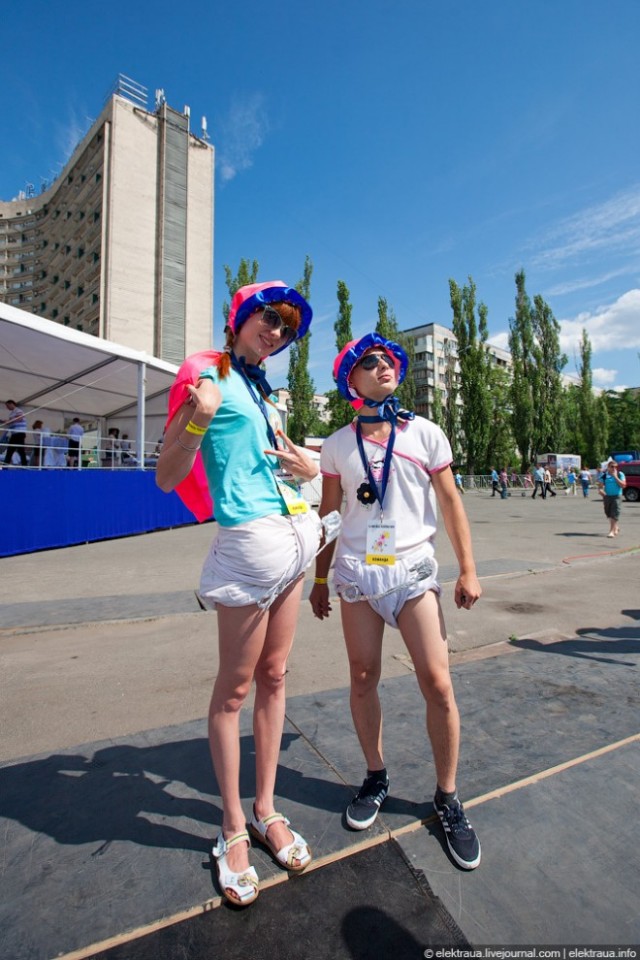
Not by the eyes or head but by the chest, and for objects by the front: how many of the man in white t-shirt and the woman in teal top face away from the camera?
0

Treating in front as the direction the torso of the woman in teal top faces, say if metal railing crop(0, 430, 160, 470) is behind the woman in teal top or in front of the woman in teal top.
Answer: behind

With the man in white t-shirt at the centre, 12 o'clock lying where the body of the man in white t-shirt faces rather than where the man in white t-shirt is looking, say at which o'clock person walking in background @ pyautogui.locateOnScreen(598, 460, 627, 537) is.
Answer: The person walking in background is roughly at 7 o'clock from the man in white t-shirt.

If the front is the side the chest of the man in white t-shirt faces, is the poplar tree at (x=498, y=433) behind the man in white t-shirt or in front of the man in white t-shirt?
behind

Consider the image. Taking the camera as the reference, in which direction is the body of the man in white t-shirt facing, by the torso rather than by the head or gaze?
toward the camera

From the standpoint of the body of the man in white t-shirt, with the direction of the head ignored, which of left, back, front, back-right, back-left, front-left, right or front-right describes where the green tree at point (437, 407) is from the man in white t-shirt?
back

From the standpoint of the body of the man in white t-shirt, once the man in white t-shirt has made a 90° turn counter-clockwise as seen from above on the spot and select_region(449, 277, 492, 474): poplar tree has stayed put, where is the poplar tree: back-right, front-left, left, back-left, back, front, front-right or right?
left

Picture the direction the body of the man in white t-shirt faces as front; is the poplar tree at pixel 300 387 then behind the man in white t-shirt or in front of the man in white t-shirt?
behind

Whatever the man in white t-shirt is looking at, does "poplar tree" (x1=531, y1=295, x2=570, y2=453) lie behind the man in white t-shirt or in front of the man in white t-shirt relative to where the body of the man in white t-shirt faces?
behind

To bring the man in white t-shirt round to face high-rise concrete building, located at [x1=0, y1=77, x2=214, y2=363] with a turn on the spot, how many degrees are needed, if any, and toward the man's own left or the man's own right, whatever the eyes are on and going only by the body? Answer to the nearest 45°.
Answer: approximately 135° to the man's own right

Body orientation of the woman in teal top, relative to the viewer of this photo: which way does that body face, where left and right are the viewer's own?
facing the viewer and to the right of the viewer

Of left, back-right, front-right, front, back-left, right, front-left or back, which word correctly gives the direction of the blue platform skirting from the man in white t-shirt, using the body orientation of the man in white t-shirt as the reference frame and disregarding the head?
back-right

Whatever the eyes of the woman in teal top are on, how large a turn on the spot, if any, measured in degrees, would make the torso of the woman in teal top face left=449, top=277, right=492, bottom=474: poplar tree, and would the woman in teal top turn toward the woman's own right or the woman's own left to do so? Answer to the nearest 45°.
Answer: approximately 90° to the woman's own left
